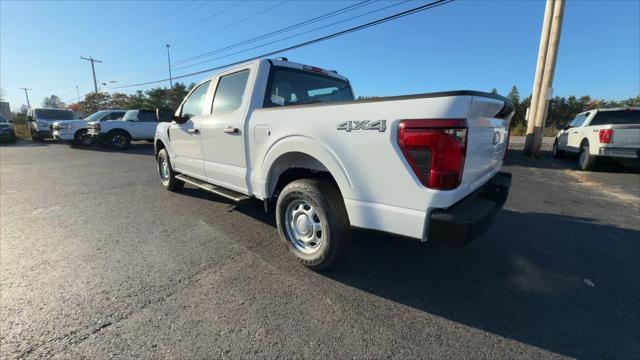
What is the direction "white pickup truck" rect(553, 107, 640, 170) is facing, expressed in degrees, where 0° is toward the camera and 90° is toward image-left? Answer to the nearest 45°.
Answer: approximately 135°

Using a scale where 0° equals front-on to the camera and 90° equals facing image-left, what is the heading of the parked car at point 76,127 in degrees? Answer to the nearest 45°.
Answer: approximately 45°

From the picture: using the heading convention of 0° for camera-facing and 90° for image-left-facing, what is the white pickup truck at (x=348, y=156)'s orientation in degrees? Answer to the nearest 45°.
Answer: approximately 135°

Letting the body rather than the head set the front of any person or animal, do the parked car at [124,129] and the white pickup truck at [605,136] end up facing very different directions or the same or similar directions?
very different directions

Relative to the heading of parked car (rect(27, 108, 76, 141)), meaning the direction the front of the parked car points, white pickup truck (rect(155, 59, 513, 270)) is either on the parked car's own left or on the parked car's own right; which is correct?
on the parked car's own left

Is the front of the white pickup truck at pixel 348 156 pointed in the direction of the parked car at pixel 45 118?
yes
